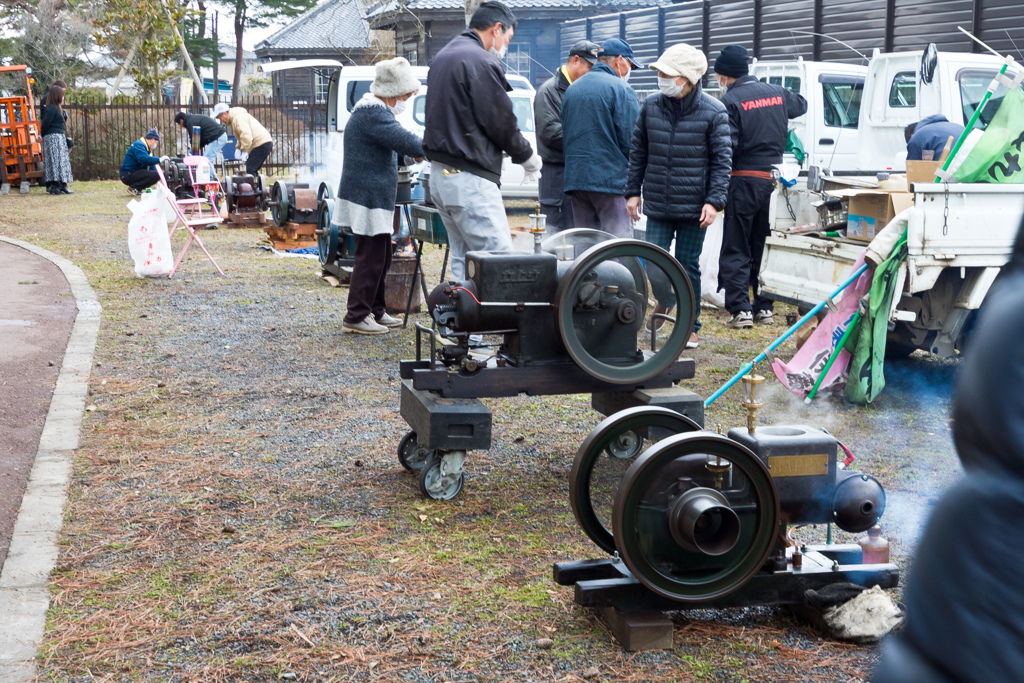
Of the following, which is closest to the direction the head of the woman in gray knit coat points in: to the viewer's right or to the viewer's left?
to the viewer's right

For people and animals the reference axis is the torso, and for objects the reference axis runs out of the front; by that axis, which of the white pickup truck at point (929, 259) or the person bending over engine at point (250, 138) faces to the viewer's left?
the person bending over engine

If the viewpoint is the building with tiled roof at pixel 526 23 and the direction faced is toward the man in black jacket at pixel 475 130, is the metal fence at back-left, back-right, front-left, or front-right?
front-right

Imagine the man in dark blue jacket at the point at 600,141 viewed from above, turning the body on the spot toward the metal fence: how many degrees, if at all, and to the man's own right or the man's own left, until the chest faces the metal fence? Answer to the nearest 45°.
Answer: approximately 90° to the man's own left

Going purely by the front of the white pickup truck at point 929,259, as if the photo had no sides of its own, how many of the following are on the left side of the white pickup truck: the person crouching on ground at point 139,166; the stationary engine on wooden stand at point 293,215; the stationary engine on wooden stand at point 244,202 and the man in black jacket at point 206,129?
4

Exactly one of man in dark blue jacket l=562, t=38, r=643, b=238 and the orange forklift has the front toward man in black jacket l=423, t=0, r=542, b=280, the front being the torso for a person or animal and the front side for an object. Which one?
the orange forklift

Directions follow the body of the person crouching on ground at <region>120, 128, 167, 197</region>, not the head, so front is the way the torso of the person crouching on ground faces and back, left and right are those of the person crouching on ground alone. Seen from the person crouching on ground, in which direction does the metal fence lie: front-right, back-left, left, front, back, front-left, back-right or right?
left

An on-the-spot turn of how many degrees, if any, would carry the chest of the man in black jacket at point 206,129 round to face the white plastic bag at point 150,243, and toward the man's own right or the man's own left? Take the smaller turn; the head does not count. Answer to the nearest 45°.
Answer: approximately 90° to the man's own left

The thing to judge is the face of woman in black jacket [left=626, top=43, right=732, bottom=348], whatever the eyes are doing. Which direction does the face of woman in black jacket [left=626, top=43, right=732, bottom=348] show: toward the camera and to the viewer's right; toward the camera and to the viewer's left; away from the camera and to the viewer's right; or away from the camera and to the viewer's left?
toward the camera and to the viewer's left

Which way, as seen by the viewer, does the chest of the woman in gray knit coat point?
to the viewer's right

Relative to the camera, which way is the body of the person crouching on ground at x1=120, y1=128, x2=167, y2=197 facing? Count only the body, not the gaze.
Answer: to the viewer's right
